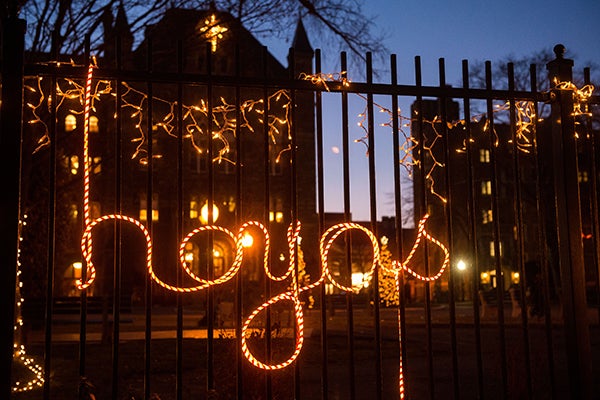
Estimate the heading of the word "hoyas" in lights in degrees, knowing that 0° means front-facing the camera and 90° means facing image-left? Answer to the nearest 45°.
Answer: approximately 0°
